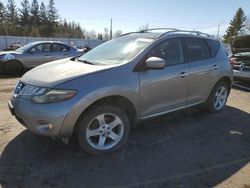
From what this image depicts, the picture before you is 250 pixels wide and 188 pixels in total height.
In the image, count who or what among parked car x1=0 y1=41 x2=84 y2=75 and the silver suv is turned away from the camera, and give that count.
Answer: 0

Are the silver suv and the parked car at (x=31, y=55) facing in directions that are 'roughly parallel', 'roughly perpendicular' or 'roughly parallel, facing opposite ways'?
roughly parallel

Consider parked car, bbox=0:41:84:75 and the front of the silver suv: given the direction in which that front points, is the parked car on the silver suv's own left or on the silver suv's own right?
on the silver suv's own right

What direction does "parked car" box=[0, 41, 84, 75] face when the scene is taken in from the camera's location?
facing the viewer and to the left of the viewer

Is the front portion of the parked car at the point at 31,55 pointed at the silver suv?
no
